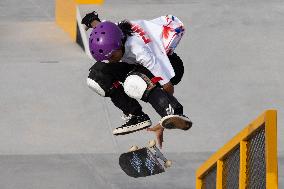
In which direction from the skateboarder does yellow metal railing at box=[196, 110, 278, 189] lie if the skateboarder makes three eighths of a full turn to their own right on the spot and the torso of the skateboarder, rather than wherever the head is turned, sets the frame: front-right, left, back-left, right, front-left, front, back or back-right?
right

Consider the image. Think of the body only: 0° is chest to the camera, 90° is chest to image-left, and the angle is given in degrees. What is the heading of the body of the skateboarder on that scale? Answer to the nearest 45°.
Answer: approximately 45°
